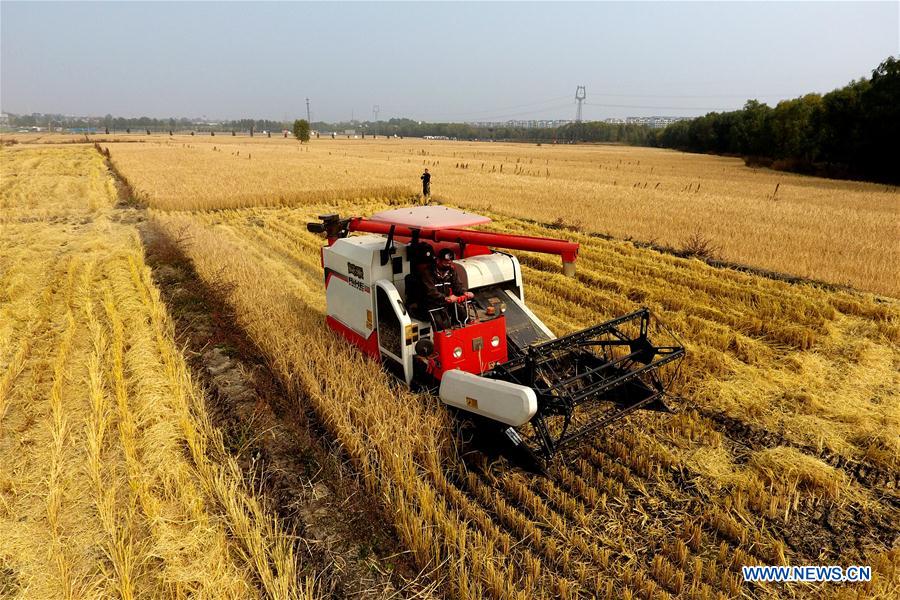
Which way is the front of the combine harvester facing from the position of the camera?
facing the viewer and to the right of the viewer
